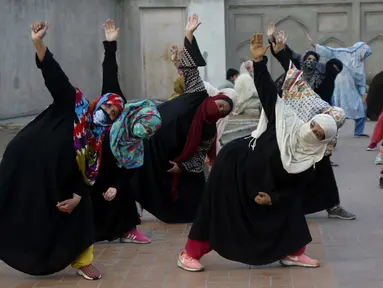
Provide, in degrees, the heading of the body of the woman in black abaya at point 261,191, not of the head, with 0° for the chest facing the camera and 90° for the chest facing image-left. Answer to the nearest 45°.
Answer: approximately 0°

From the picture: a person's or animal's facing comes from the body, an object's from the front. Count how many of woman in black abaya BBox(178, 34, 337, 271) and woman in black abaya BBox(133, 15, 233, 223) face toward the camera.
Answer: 2

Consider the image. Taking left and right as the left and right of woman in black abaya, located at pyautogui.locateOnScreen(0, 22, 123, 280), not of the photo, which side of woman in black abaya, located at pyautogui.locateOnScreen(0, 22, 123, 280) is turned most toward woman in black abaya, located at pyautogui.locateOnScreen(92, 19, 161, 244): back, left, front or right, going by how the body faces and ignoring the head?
left

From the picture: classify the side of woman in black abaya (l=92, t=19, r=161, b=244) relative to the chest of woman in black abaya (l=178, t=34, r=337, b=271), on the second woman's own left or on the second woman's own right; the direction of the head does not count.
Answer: on the second woman's own right

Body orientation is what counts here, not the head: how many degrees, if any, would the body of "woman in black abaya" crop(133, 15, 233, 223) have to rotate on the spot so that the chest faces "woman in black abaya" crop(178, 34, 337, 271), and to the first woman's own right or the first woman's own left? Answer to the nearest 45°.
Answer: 0° — they already face them

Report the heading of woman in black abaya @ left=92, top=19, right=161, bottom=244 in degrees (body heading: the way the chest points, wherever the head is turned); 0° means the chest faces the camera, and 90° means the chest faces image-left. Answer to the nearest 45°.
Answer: approximately 315°

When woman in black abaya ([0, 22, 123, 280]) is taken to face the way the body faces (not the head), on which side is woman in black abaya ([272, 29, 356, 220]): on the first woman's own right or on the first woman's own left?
on the first woman's own left

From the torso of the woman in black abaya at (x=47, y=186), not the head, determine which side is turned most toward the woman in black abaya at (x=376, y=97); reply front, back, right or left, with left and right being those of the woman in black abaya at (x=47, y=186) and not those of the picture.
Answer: left

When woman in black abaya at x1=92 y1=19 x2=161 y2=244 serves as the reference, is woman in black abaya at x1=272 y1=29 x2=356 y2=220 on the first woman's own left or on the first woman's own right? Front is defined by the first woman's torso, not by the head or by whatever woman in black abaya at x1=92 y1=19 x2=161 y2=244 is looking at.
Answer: on the first woman's own left
